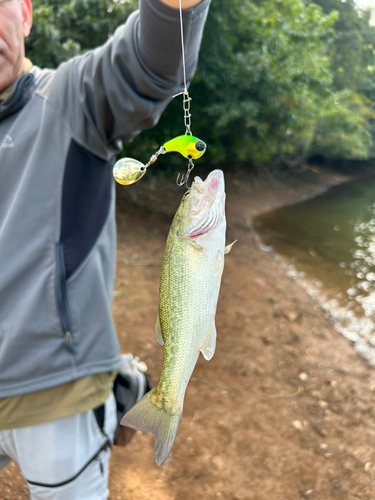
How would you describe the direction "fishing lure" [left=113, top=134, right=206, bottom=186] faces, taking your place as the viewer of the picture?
facing to the right of the viewer
